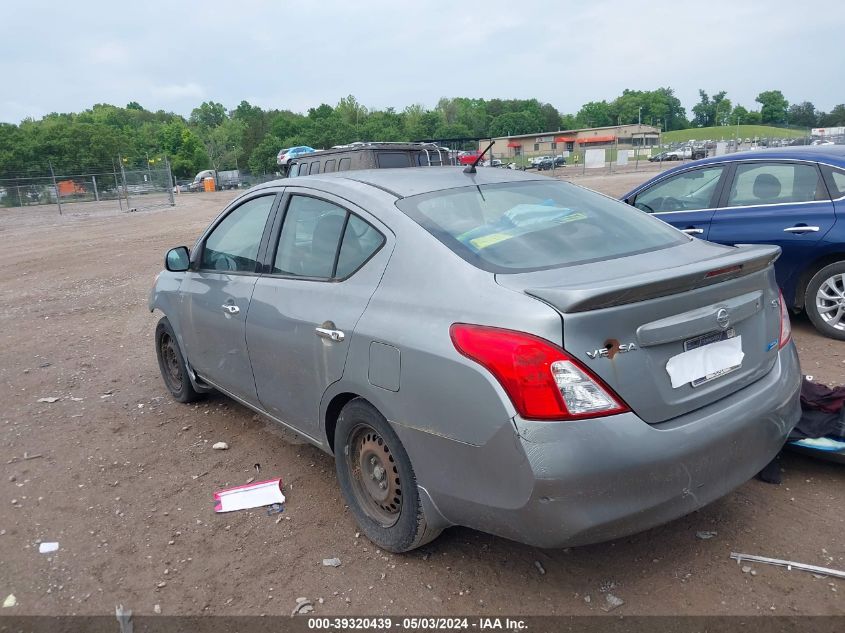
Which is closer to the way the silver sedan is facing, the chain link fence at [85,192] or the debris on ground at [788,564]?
the chain link fence

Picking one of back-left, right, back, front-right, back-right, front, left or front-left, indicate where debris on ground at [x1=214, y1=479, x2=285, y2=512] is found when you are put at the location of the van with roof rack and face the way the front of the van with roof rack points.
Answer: back-left

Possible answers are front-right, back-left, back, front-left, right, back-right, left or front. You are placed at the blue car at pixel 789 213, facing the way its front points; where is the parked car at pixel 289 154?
front-right

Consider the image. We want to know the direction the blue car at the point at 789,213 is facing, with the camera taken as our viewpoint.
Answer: facing to the left of the viewer

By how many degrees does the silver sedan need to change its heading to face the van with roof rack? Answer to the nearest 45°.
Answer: approximately 45° to its right

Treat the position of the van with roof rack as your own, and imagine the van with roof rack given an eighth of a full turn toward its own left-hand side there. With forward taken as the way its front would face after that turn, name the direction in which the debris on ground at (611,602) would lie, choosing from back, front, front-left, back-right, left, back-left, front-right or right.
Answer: left

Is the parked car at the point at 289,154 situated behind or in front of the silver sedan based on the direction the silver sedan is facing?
in front

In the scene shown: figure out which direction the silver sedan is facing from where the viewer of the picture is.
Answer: facing away from the viewer and to the left of the viewer

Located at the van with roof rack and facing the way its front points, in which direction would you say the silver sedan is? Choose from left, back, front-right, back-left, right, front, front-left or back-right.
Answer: back-left

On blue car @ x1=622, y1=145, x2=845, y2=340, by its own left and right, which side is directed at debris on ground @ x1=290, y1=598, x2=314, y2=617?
left

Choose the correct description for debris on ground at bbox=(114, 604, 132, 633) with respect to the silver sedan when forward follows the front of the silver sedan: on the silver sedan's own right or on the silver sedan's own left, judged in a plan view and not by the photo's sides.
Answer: on the silver sedan's own left

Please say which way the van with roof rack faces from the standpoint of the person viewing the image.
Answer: facing away from the viewer and to the left of the viewer
